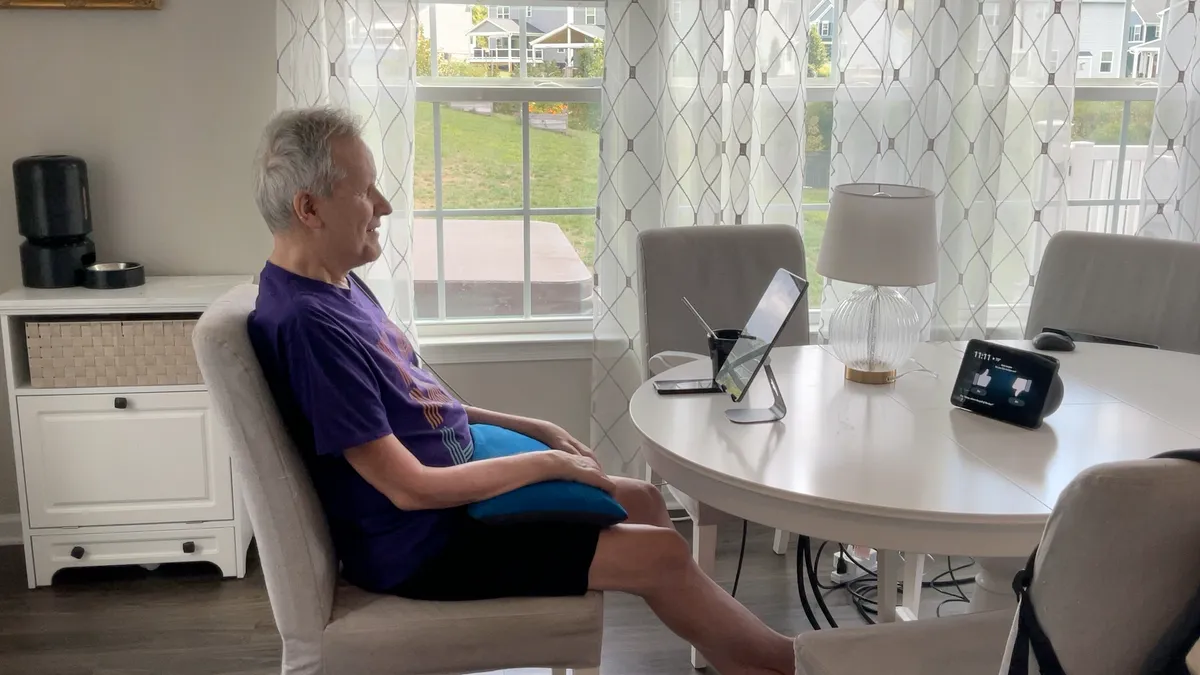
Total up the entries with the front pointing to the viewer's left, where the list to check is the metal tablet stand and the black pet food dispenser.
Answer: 1

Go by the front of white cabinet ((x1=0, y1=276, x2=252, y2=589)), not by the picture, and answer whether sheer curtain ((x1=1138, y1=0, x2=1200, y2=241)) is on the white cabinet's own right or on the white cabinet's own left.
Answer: on the white cabinet's own left

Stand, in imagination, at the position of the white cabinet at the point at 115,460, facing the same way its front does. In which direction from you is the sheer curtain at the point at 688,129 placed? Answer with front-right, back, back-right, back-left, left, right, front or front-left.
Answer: left

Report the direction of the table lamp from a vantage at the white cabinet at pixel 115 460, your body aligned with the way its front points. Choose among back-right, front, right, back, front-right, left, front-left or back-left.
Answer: front-left

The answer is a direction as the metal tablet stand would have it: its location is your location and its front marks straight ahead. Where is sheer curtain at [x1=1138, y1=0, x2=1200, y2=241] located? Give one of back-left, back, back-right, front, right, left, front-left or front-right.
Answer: back-right

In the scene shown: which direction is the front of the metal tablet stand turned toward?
to the viewer's left

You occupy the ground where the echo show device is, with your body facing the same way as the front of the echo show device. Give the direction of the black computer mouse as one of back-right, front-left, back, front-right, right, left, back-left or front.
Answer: back-right

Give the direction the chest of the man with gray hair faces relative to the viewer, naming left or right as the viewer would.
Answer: facing to the right of the viewer

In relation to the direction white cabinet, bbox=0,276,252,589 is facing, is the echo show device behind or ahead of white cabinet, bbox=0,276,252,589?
ahead

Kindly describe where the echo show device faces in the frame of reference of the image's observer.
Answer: facing the viewer and to the left of the viewer

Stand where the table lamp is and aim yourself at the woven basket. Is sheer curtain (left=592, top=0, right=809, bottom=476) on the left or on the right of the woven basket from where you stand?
right

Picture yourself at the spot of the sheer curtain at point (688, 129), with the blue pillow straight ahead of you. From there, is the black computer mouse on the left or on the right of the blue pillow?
left

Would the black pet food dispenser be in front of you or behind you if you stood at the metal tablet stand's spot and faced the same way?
in front

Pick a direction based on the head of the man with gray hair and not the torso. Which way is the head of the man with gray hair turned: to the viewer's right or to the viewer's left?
to the viewer's right

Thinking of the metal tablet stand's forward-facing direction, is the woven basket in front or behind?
in front
